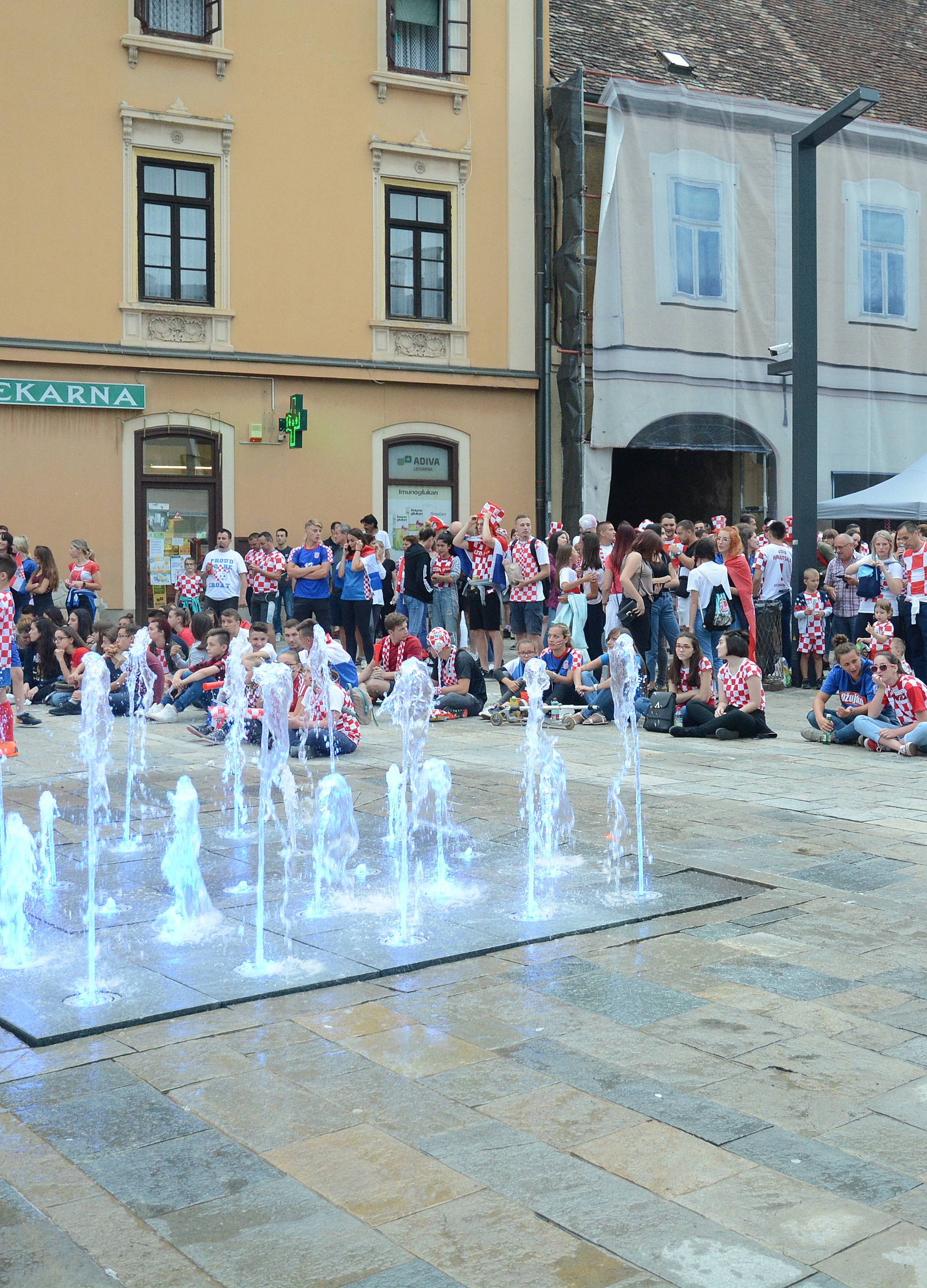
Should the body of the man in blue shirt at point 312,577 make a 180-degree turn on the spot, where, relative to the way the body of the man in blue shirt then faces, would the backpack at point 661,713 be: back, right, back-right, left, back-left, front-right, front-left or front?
back-right

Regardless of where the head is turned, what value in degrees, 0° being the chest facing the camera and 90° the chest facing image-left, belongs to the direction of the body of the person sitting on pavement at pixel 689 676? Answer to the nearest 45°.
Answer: approximately 45°

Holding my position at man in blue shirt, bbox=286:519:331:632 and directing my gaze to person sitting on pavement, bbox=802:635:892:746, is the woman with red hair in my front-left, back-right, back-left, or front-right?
front-left

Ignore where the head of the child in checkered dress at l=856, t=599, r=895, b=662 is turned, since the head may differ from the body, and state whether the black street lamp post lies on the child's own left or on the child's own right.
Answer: on the child's own right

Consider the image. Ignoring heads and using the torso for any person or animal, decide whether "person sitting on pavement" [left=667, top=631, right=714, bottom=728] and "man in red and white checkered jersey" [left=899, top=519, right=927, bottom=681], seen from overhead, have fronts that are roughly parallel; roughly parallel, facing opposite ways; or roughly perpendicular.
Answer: roughly parallel

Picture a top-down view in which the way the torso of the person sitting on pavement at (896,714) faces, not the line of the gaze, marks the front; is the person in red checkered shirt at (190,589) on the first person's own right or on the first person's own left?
on the first person's own right

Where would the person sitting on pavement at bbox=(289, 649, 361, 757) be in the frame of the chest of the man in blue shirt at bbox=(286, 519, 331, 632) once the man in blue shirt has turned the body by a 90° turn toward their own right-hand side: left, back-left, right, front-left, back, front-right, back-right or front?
left

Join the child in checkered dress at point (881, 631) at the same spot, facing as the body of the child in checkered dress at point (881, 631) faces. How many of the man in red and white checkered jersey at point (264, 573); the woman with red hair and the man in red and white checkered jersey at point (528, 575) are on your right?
3

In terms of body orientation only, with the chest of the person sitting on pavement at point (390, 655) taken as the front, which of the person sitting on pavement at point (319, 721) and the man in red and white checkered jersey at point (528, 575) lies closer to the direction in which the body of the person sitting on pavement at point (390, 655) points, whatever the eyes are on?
the person sitting on pavement

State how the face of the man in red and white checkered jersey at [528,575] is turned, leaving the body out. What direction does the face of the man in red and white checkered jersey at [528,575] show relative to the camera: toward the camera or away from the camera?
toward the camera

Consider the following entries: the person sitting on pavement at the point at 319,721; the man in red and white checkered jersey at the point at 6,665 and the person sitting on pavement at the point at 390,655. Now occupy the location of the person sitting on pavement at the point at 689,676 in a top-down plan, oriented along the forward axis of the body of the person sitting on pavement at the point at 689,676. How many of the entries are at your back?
0

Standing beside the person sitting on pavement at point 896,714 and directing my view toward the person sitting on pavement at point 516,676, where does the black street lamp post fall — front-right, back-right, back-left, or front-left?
front-right

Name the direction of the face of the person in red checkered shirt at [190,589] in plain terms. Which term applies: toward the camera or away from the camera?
toward the camera

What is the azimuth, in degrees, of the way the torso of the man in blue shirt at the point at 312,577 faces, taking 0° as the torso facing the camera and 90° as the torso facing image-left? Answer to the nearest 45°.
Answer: approximately 0°

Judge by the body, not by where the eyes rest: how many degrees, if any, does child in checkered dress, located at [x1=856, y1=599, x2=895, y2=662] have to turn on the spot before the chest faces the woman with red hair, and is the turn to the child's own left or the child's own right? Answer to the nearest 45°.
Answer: approximately 90° to the child's own right
